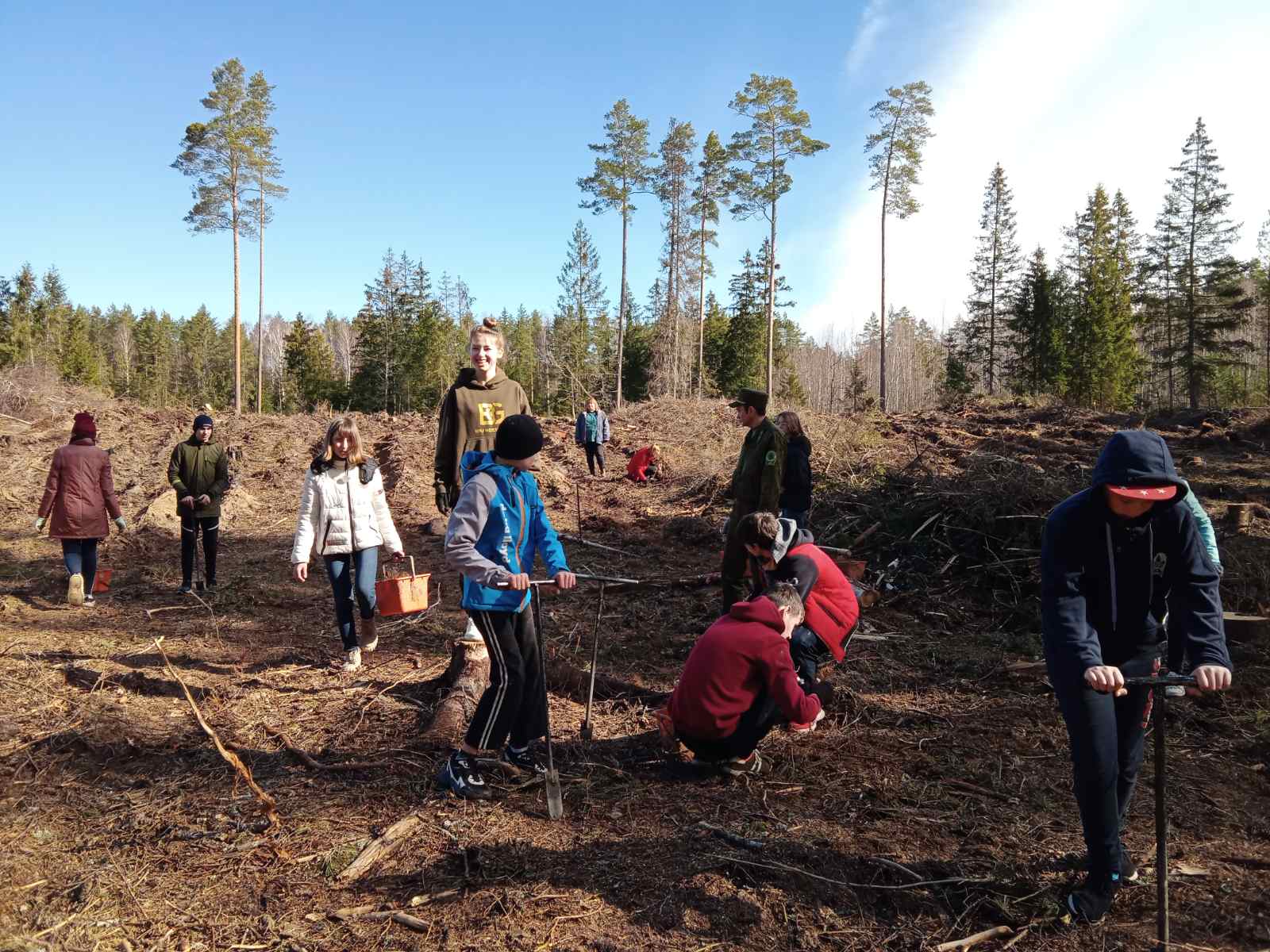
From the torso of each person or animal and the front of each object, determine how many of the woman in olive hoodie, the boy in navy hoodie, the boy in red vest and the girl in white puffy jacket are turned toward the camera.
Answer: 3

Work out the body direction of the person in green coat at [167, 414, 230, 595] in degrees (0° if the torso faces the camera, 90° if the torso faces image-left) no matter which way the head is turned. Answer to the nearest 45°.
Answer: approximately 0°

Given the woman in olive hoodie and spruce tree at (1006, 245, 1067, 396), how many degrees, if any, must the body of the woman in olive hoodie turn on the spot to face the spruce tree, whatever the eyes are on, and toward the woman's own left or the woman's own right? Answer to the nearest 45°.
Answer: approximately 135° to the woman's own left

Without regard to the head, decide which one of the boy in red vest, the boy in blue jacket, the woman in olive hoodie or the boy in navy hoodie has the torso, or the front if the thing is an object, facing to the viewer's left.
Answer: the boy in red vest

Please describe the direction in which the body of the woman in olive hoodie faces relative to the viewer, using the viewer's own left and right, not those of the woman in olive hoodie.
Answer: facing the viewer

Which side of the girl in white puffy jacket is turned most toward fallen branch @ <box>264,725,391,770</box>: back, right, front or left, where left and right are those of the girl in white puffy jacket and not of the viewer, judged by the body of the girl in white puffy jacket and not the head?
front

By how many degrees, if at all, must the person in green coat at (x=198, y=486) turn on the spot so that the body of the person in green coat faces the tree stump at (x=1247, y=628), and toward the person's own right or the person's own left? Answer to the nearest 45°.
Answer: approximately 45° to the person's own left

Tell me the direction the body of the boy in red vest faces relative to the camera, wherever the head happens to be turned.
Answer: to the viewer's left

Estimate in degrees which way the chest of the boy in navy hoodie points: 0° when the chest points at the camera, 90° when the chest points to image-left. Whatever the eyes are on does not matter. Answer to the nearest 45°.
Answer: approximately 0°

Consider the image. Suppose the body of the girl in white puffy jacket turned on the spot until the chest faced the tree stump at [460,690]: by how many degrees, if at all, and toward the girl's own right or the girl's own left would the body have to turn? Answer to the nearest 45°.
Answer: approximately 45° to the girl's own left

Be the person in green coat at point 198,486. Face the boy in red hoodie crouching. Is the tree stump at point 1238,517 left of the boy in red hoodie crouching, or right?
left

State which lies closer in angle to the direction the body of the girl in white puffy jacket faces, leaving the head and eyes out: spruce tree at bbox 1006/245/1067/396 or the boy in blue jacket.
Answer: the boy in blue jacket
